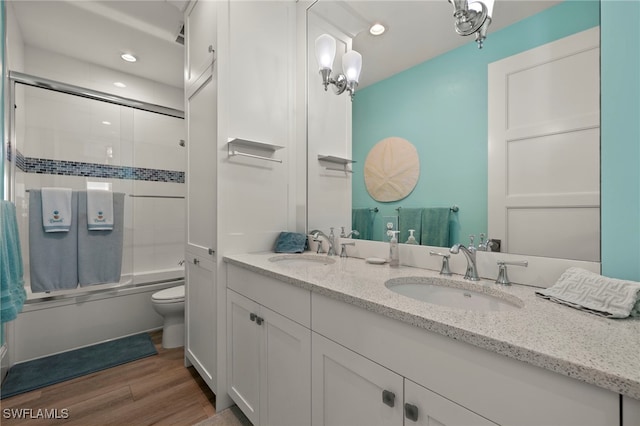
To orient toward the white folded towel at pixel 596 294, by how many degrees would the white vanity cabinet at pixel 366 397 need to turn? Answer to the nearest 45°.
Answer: approximately 135° to its left

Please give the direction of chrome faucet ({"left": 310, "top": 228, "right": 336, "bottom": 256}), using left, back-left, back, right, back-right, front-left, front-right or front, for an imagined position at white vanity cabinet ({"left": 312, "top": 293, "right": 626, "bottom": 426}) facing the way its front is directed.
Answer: right

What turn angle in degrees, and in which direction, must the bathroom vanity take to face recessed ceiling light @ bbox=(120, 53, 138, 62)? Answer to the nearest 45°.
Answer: approximately 45° to its right

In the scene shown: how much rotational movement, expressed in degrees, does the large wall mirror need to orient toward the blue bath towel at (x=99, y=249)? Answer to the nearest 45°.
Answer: approximately 45° to its right

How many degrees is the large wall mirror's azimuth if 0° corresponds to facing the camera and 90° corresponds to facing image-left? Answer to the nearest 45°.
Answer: approximately 45°

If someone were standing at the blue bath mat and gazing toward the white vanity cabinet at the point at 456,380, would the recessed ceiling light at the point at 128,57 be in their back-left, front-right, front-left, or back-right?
back-left

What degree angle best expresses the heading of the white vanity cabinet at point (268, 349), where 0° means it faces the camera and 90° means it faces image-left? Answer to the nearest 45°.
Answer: approximately 45°

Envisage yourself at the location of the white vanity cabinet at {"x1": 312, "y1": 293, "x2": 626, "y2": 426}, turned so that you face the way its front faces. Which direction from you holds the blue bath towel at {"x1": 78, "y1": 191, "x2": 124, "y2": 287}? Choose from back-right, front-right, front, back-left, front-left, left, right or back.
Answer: front-right

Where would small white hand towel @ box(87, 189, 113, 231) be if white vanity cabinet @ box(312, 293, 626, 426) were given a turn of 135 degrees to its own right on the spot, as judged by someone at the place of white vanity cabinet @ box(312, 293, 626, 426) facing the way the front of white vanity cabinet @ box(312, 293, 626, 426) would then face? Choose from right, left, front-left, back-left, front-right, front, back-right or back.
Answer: left
